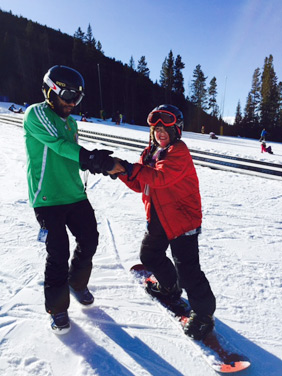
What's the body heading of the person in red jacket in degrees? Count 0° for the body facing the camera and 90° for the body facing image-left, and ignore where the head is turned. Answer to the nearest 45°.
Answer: approximately 45°

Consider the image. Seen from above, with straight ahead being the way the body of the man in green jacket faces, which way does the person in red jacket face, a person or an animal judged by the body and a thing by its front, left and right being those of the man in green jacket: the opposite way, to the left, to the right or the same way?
to the right

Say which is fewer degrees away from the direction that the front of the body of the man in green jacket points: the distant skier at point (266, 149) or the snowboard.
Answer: the snowboard

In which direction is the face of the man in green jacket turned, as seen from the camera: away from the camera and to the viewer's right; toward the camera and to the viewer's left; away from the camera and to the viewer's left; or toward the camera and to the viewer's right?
toward the camera and to the viewer's right

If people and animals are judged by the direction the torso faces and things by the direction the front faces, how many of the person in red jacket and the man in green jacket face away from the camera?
0

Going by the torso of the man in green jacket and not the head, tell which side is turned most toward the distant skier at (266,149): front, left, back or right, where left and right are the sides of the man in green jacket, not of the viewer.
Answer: left

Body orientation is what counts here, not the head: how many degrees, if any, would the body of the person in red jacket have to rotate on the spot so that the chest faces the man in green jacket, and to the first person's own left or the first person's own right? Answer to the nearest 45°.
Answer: approximately 45° to the first person's own right

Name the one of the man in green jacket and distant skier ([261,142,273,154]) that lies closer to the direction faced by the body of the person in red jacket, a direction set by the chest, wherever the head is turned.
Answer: the man in green jacket

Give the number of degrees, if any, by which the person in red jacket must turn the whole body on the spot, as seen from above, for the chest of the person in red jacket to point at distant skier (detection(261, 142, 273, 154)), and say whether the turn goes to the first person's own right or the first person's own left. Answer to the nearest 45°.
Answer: approximately 135° to the first person's own right

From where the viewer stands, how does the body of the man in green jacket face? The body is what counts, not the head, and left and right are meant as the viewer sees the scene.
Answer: facing the viewer and to the right of the viewer
